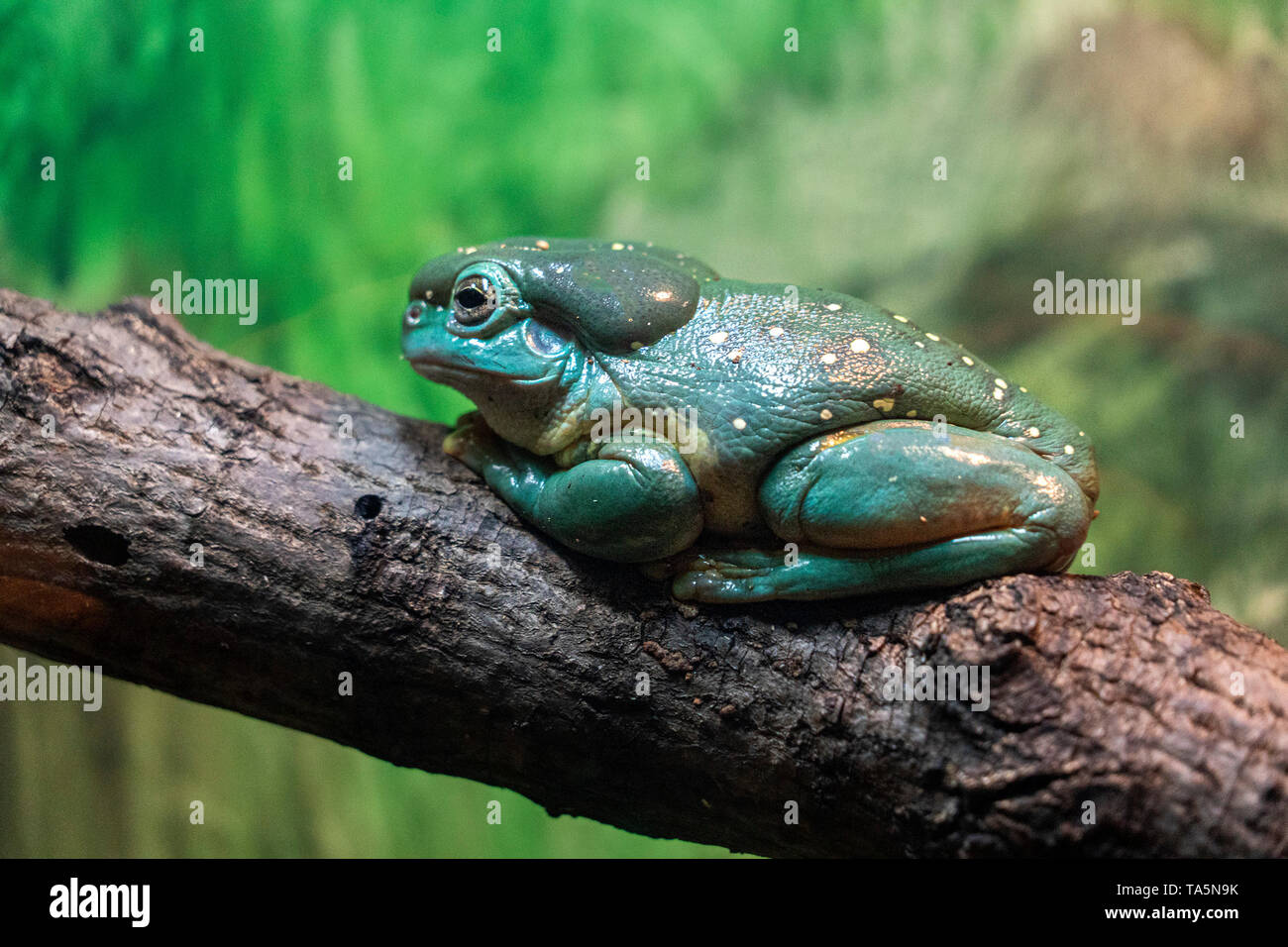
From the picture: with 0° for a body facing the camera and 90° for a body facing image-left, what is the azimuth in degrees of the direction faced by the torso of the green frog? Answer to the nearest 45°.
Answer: approximately 90°
